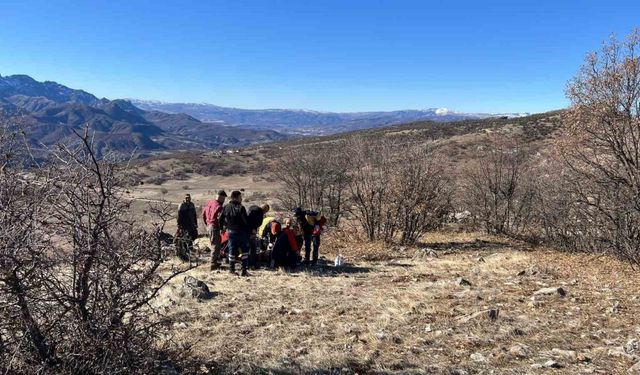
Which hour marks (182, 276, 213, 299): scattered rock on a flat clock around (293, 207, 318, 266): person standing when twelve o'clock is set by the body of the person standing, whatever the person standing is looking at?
The scattered rock is roughly at 10 o'clock from the person standing.

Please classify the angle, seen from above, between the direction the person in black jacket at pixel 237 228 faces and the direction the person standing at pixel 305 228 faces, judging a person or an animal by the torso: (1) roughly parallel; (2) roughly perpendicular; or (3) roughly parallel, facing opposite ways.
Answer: roughly perpendicular

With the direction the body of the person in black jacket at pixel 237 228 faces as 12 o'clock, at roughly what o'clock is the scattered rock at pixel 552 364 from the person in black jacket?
The scattered rock is roughly at 5 o'clock from the person in black jacket.

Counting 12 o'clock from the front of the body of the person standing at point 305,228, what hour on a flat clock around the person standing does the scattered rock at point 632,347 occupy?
The scattered rock is roughly at 8 o'clock from the person standing.

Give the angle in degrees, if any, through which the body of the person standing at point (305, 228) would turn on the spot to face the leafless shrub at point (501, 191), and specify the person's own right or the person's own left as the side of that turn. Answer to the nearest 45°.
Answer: approximately 135° to the person's own right

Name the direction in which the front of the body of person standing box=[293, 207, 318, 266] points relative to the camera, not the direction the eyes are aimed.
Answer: to the viewer's left

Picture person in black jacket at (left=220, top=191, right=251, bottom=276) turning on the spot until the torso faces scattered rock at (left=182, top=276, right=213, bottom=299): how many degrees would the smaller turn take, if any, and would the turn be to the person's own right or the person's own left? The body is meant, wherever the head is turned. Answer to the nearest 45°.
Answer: approximately 180°

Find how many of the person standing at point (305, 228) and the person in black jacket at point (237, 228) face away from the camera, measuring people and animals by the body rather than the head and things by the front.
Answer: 1

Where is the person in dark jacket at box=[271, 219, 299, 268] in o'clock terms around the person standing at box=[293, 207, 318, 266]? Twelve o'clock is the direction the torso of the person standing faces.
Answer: The person in dark jacket is roughly at 10 o'clock from the person standing.

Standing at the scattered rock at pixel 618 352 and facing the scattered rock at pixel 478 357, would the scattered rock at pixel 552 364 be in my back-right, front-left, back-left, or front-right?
front-left

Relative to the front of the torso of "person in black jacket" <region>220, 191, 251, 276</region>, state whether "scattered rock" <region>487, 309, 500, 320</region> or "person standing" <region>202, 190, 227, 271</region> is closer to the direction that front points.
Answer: the person standing

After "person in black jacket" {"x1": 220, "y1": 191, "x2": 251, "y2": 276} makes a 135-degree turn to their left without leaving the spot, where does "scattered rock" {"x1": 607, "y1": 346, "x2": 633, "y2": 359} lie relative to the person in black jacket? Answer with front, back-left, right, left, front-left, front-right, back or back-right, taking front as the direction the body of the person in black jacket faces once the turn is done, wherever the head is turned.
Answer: left

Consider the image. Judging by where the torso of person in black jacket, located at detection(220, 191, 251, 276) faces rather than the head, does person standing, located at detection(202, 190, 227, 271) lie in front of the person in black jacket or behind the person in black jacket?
in front

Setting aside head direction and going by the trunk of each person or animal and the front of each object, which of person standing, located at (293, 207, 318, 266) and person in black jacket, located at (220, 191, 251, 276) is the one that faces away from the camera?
the person in black jacket

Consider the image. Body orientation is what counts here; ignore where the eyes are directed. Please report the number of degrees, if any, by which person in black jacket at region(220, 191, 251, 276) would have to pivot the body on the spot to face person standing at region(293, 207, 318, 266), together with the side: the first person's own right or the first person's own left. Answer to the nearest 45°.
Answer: approximately 45° to the first person's own right

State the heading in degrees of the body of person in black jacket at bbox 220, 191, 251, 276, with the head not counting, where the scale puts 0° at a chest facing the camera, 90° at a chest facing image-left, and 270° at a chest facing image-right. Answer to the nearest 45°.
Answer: approximately 180°

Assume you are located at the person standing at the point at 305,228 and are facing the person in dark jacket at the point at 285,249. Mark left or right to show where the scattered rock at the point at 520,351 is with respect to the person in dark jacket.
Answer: left
